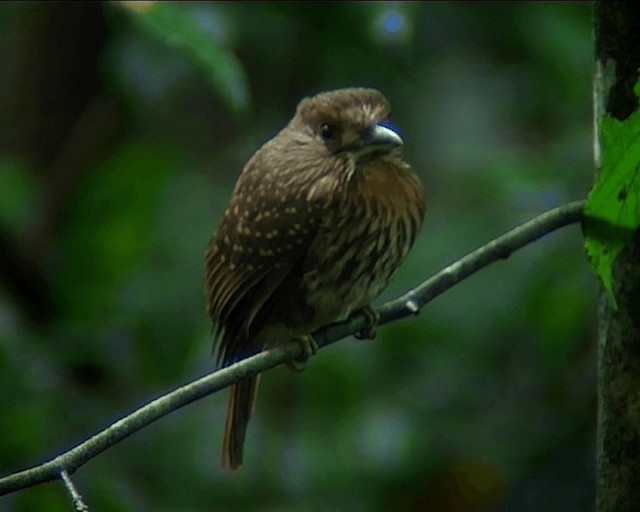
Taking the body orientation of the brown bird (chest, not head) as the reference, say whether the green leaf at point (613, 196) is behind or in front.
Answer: in front

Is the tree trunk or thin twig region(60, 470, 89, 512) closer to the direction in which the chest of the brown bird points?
the tree trunk

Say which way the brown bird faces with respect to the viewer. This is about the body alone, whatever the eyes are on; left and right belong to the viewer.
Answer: facing the viewer and to the right of the viewer

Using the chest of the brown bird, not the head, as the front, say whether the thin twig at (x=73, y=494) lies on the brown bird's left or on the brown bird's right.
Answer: on the brown bird's right
